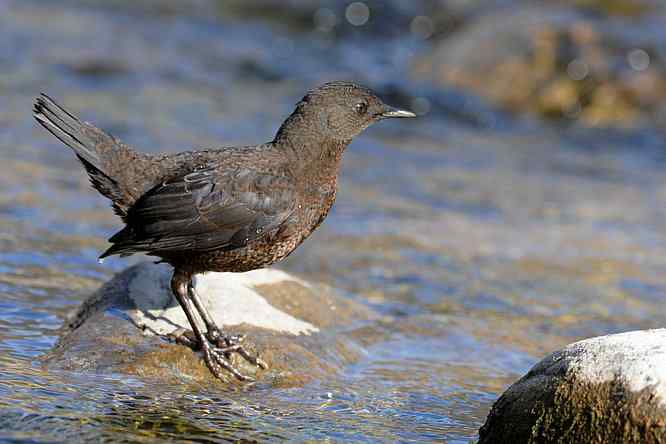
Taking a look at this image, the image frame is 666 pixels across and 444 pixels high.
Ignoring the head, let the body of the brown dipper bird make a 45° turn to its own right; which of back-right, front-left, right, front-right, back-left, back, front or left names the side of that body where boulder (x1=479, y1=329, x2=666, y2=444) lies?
front

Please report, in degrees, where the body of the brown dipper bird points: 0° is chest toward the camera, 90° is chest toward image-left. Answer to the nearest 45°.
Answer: approximately 270°
